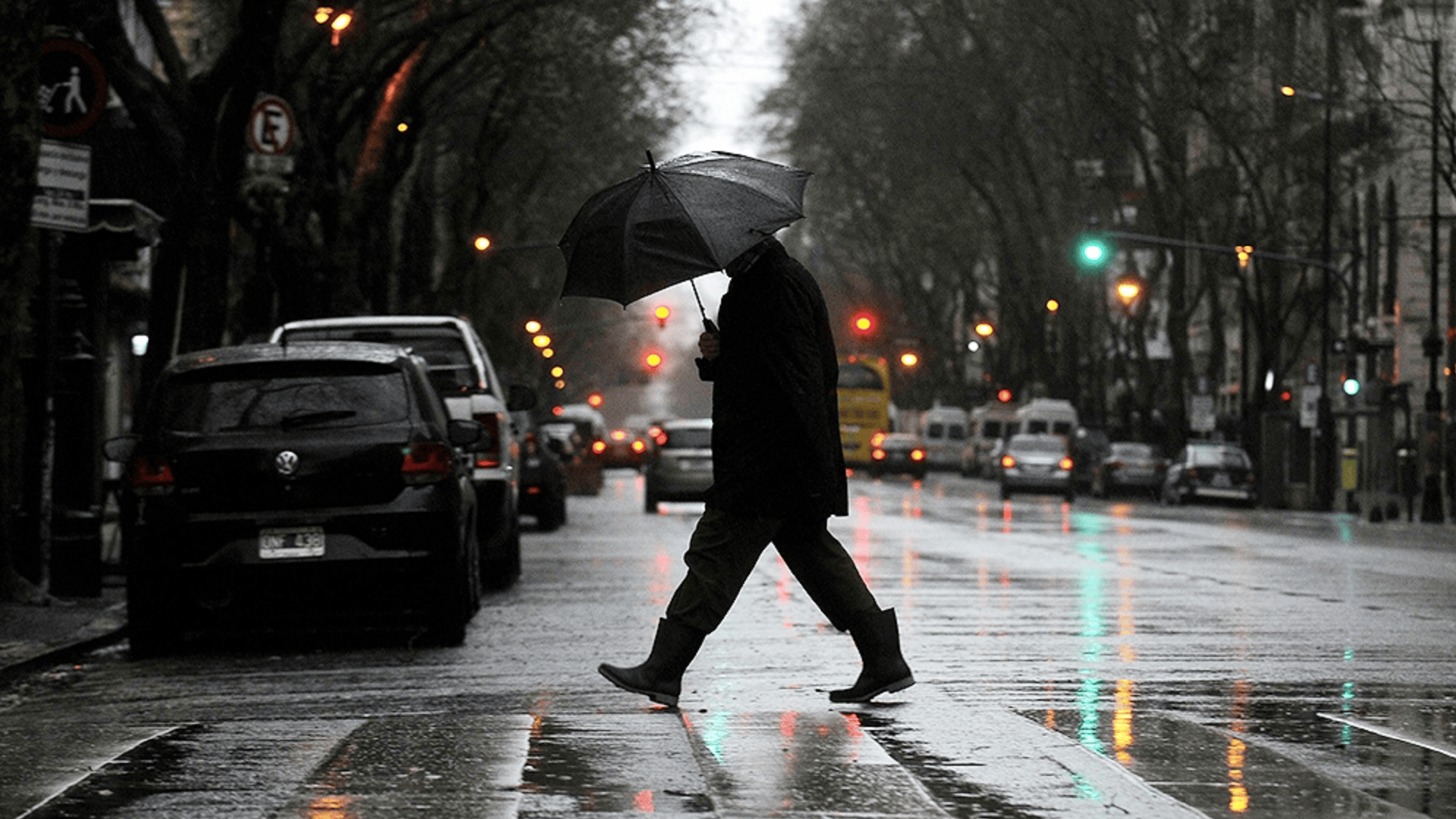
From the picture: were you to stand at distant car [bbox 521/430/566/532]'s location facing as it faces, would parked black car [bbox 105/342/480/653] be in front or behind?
behind

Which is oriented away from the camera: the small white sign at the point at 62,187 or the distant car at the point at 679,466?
the distant car

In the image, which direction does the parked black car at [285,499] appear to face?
away from the camera

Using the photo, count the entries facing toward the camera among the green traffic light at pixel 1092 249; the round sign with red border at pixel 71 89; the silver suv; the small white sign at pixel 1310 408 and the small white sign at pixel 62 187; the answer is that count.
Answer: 4

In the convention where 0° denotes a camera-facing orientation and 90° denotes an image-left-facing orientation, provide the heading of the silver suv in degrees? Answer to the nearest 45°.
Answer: approximately 180°

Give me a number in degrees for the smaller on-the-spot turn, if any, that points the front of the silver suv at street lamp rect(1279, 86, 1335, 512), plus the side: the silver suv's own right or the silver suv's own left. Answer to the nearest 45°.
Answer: approximately 45° to the silver suv's own right

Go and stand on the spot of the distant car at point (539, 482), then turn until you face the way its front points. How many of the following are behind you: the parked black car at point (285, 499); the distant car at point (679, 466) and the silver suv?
2

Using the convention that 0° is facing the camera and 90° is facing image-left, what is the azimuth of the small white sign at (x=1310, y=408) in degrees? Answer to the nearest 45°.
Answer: approximately 0°

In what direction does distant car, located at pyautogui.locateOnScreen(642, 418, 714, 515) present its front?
away from the camera
